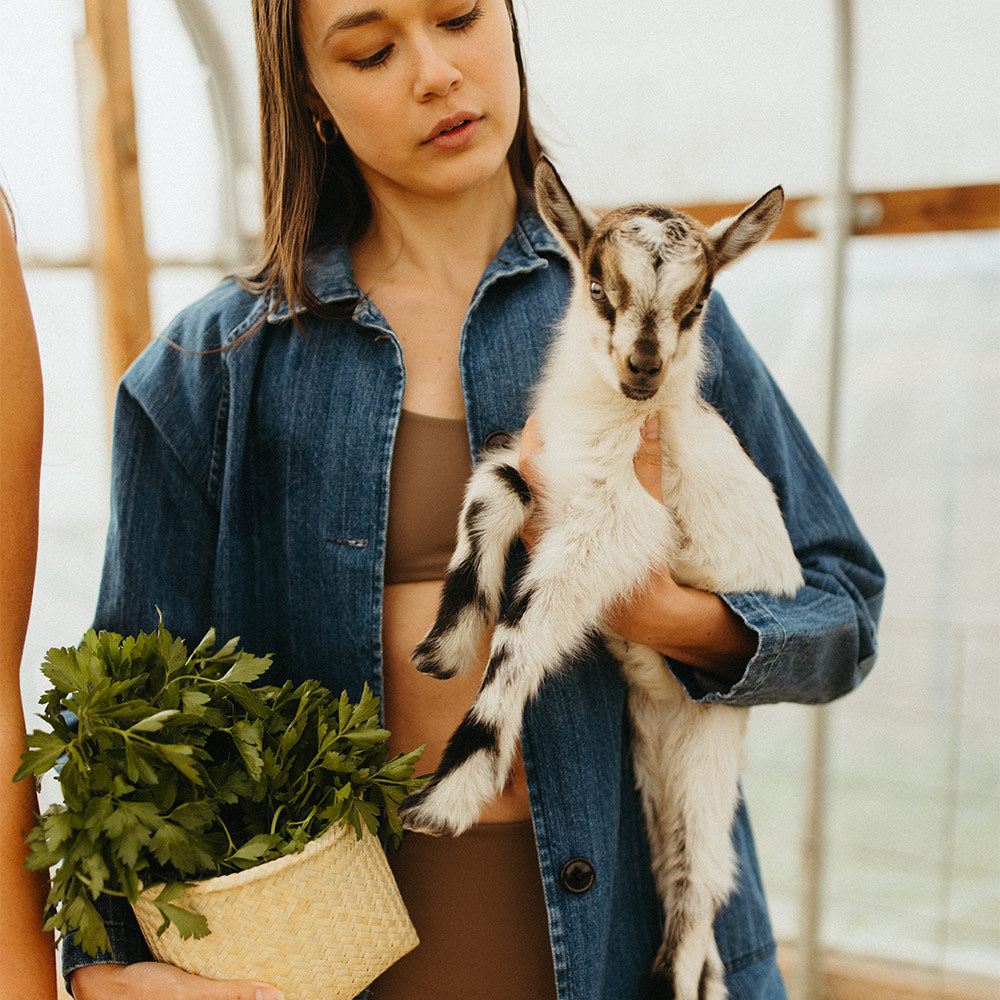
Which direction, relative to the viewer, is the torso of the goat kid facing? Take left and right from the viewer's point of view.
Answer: facing the viewer and to the left of the viewer

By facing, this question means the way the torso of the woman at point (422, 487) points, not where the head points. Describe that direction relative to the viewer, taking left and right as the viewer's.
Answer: facing the viewer
